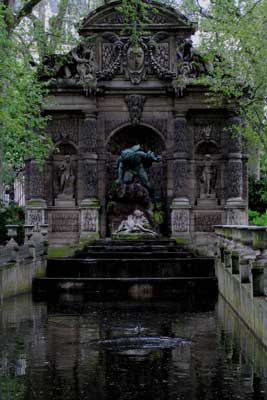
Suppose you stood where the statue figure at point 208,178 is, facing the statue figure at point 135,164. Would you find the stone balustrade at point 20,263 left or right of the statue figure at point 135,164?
left

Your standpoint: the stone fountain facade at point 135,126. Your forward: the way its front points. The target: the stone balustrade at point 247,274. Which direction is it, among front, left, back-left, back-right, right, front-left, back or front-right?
front

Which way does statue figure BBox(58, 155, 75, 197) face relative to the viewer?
toward the camera

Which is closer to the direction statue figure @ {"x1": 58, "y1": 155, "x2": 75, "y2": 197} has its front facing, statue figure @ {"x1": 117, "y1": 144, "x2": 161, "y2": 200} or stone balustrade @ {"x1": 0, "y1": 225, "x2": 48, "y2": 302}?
the stone balustrade

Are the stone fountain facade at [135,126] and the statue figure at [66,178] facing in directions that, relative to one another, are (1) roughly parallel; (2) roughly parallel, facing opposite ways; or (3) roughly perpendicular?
roughly parallel

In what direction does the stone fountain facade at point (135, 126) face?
toward the camera

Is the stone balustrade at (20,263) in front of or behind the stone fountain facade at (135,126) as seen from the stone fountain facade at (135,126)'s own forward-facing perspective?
in front

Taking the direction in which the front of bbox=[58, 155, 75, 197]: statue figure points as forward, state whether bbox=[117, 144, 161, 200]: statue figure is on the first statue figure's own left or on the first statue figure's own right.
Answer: on the first statue figure's own left
